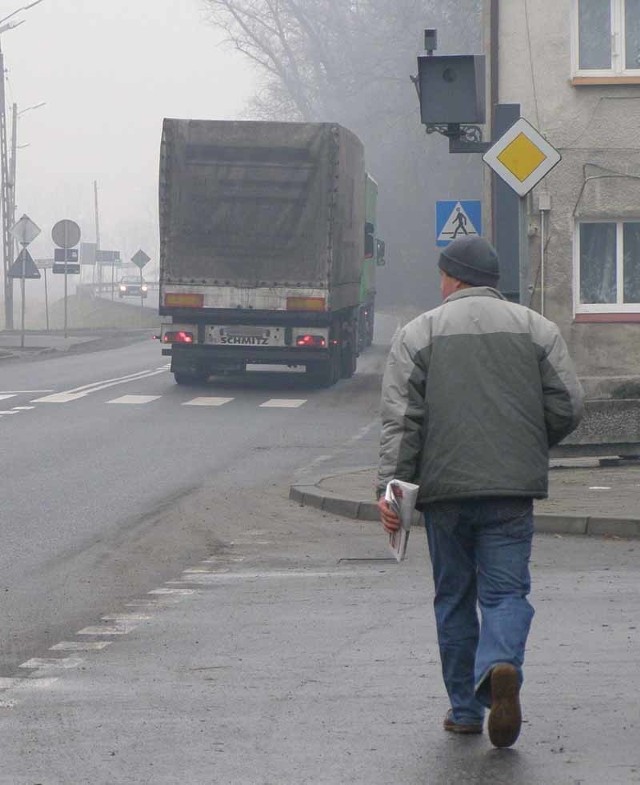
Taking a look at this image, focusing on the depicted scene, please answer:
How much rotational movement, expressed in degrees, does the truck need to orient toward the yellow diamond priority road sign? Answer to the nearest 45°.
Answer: approximately 180°

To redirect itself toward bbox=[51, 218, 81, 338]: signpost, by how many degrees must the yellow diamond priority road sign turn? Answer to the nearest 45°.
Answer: approximately 180°

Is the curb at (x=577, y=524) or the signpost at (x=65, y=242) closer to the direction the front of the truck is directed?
the signpost

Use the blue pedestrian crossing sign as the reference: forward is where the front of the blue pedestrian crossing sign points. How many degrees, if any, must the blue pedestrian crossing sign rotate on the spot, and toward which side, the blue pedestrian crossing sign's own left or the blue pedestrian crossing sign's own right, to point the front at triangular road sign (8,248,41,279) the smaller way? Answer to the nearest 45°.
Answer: approximately 135° to the blue pedestrian crossing sign's own right

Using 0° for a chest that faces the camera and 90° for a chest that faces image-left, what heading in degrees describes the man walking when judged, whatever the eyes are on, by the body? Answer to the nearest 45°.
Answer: approximately 180°

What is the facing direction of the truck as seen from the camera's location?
facing away from the viewer

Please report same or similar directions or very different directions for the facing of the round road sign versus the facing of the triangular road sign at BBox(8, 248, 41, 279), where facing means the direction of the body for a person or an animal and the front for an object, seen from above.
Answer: same or similar directions

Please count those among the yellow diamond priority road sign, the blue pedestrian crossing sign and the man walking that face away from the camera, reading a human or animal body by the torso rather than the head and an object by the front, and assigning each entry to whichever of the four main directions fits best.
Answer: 1

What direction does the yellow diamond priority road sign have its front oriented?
toward the camera

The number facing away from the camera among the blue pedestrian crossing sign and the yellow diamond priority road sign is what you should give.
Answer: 0
